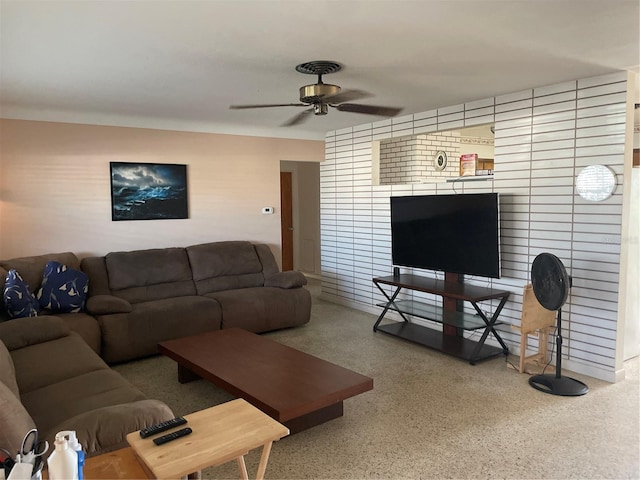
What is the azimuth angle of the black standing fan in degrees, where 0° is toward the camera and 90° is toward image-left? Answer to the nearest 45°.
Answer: approximately 45°

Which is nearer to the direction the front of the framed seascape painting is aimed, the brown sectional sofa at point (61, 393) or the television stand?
the brown sectional sofa

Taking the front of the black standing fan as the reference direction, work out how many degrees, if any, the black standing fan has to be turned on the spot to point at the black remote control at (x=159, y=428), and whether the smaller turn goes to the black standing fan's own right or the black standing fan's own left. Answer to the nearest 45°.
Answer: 0° — it already faces it

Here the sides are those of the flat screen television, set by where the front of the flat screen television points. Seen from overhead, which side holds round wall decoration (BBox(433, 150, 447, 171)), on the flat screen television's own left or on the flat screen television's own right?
on the flat screen television's own right

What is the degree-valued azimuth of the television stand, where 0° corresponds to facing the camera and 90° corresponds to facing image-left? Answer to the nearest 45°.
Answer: approximately 45°

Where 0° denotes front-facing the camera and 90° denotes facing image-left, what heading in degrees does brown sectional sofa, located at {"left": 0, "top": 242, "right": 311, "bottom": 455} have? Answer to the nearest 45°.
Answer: approximately 315°

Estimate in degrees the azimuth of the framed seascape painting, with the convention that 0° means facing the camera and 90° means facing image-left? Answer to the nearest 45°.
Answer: approximately 0°

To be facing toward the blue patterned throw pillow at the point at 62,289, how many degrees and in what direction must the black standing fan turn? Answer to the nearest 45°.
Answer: approximately 45° to its right

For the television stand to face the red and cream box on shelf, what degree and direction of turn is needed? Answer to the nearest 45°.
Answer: approximately 135° to its right

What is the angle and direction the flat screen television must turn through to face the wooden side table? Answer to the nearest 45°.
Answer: approximately 45° to its left

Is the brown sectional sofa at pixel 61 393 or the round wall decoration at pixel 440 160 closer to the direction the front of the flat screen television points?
the brown sectional sofa
